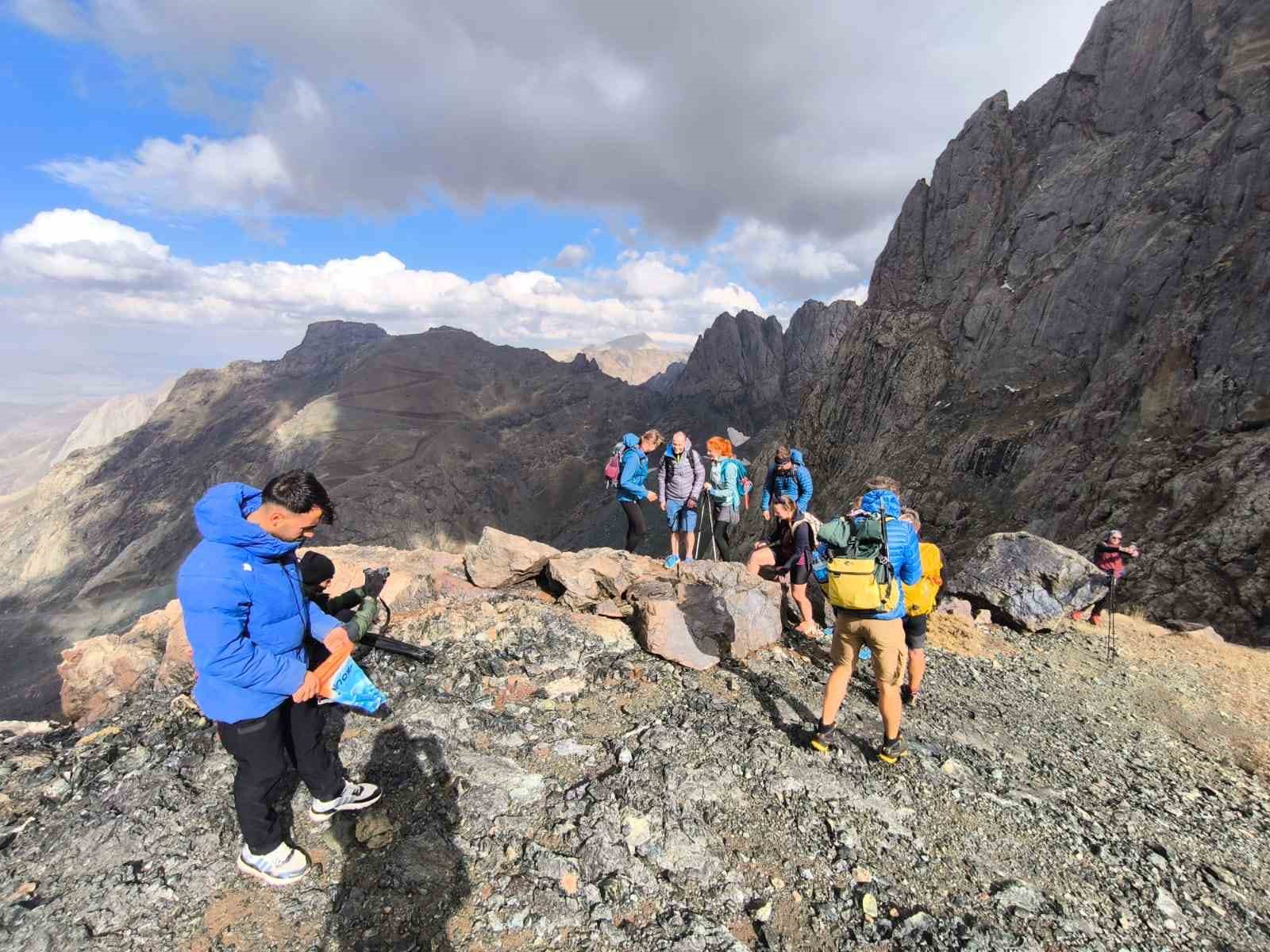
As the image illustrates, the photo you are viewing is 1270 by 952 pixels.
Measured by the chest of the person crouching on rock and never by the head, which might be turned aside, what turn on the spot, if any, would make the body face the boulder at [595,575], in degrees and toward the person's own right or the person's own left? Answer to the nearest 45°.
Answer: approximately 45° to the person's own left

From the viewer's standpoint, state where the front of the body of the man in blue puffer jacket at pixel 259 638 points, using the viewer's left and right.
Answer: facing to the right of the viewer

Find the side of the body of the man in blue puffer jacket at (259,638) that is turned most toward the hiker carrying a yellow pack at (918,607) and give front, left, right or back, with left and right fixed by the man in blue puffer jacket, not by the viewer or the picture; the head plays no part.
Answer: front

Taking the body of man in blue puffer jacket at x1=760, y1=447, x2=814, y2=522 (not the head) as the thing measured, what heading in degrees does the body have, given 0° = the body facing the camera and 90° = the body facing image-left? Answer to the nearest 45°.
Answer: approximately 45°

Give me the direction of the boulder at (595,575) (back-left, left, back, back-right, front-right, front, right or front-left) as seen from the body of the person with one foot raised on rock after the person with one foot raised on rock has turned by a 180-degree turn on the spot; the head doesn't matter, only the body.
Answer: back-left

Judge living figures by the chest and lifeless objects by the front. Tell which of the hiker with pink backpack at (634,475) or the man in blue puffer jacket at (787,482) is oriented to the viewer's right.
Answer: the hiker with pink backpack

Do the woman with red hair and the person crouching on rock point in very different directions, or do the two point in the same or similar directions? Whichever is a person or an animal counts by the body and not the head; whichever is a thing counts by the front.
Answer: very different directions

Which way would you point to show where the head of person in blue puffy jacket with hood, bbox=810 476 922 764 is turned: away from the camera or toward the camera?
away from the camera

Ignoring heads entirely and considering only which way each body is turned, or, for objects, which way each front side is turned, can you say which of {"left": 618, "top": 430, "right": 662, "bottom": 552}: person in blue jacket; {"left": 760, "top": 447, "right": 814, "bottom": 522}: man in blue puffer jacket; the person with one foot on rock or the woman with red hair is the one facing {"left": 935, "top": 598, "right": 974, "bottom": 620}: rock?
the person in blue jacket

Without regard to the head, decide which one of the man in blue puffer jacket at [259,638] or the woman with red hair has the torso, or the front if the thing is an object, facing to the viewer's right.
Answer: the man in blue puffer jacket

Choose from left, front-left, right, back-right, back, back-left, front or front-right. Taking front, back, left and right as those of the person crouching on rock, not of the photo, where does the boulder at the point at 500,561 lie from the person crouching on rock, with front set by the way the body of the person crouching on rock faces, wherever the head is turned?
front-left

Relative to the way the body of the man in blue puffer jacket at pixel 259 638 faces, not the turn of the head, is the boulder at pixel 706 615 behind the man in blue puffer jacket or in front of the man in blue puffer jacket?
in front

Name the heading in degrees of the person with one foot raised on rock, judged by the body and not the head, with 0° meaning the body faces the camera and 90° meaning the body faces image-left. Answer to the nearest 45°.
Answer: approximately 45°

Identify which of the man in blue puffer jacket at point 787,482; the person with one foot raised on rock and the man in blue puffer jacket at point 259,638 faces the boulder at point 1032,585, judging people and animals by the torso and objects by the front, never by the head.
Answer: the man in blue puffer jacket at point 259,638
